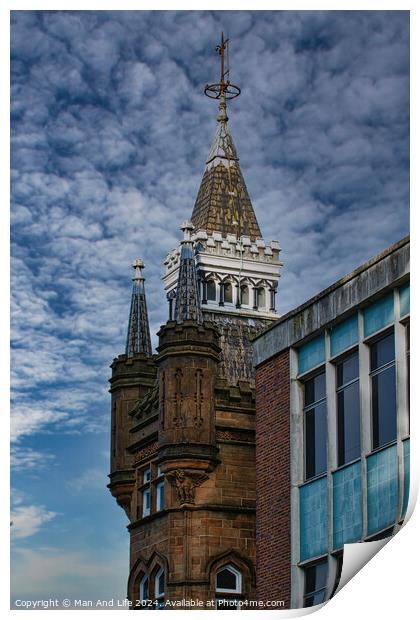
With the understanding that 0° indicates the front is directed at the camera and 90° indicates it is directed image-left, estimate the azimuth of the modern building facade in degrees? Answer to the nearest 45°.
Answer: approximately 45°

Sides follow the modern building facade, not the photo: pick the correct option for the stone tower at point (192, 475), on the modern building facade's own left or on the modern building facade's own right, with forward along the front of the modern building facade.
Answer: on the modern building facade's own right
